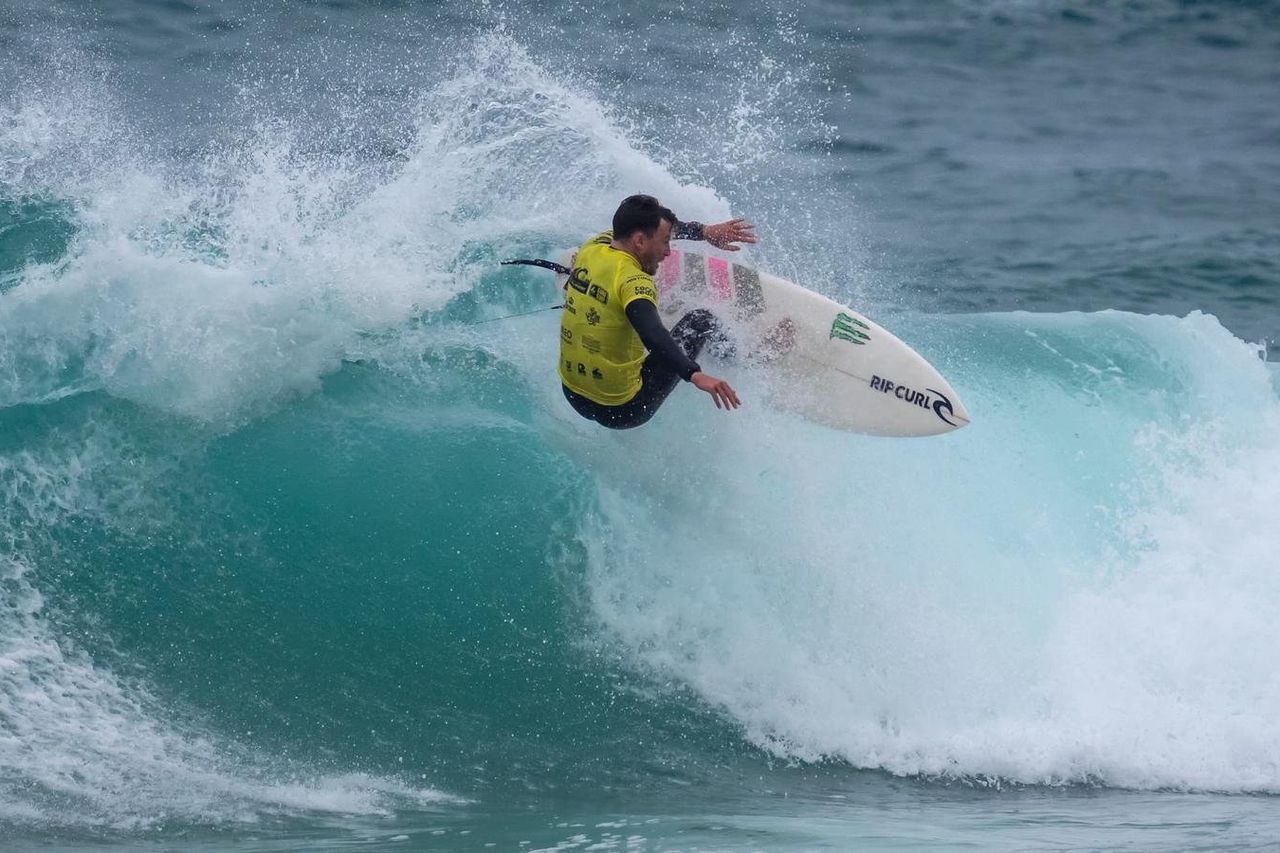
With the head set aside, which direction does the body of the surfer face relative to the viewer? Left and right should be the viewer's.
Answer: facing away from the viewer and to the right of the viewer

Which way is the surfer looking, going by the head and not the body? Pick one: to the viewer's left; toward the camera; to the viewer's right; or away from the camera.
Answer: to the viewer's right
